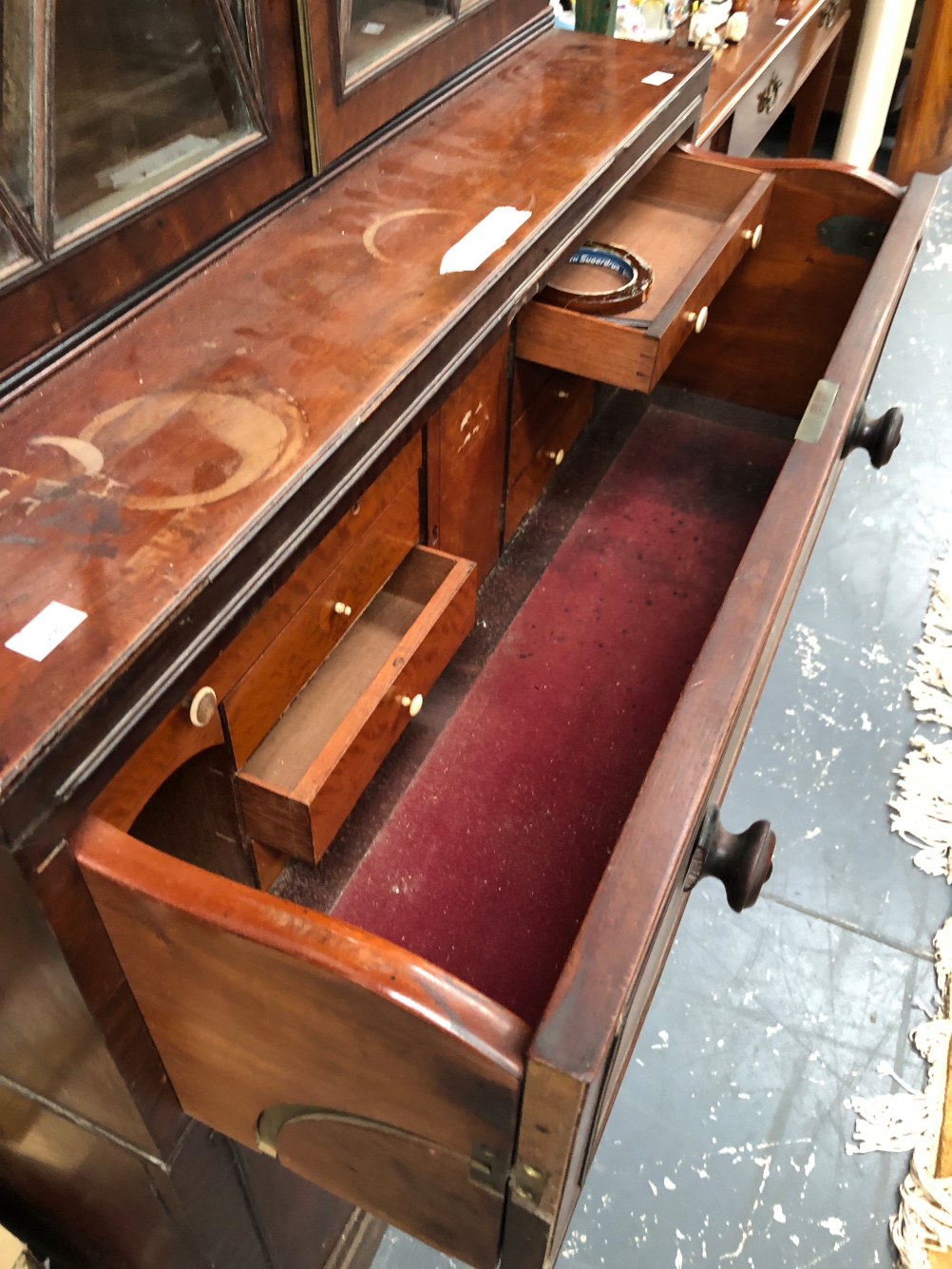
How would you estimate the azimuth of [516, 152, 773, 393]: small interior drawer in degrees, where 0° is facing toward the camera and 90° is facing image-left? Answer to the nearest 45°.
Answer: approximately 315°

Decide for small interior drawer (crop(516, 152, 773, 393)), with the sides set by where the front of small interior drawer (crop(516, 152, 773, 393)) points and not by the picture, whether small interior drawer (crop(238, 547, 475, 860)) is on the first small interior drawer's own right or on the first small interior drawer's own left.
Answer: on the first small interior drawer's own right

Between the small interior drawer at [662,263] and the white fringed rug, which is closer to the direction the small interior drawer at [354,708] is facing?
the white fringed rug

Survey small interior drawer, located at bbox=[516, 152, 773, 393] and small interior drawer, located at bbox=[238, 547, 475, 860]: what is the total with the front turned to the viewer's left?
0

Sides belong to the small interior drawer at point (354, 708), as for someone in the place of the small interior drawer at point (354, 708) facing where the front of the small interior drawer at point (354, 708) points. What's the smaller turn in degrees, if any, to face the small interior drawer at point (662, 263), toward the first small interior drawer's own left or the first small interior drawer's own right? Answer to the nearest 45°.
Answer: approximately 90° to the first small interior drawer's own left

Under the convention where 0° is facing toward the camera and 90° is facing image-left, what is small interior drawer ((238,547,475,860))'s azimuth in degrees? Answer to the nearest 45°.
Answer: approximately 315°
